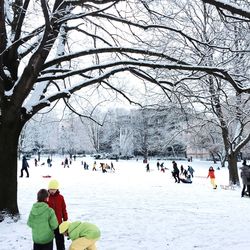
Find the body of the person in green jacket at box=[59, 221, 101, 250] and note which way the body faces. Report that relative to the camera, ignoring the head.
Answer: to the viewer's left

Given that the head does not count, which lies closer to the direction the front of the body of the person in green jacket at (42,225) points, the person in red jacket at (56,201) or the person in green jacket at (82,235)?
the person in red jacket

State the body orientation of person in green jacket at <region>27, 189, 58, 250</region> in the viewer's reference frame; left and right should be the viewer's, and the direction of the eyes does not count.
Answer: facing away from the viewer and to the right of the viewer

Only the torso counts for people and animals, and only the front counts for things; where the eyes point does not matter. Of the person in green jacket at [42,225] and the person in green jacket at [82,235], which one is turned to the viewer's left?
the person in green jacket at [82,235]

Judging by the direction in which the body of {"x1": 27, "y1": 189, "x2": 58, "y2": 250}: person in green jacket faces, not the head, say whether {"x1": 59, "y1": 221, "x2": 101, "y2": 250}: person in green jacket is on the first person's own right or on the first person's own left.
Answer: on the first person's own right

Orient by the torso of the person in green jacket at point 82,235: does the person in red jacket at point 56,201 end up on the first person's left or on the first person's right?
on the first person's right

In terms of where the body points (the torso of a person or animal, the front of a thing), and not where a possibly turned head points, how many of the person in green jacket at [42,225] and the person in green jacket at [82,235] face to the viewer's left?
1

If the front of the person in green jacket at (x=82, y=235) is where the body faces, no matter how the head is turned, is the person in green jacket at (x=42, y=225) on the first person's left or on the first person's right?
on the first person's right
